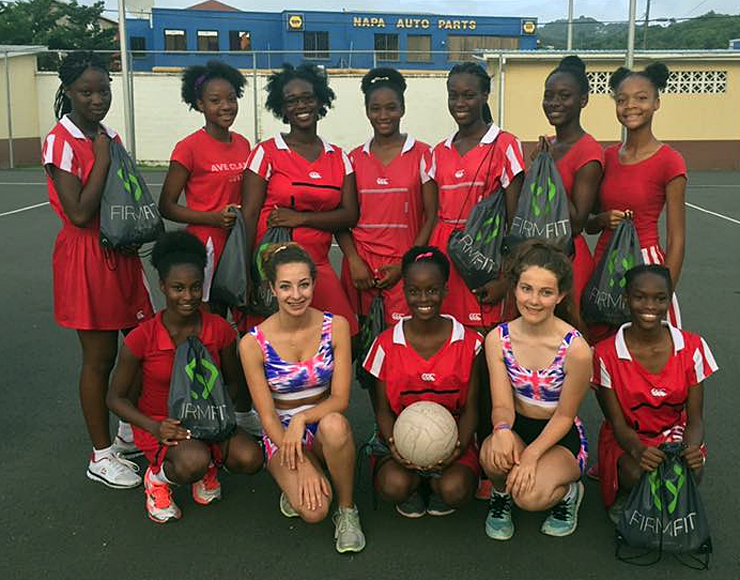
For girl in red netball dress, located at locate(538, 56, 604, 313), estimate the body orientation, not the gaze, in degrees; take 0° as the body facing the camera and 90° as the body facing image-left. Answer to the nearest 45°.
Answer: approximately 45°

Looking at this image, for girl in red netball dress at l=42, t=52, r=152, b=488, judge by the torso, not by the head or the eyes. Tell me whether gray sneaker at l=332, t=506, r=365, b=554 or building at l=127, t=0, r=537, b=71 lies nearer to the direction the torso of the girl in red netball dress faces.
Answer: the gray sneaker

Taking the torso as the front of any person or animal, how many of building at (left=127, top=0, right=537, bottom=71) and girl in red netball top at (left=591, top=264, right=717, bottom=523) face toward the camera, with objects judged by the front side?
2

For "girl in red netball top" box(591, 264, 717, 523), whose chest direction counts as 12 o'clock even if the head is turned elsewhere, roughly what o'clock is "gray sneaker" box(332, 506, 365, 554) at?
The gray sneaker is roughly at 2 o'clock from the girl in red netball top.

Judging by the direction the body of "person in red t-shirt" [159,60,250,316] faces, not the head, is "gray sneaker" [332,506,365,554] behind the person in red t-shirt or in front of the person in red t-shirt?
in front

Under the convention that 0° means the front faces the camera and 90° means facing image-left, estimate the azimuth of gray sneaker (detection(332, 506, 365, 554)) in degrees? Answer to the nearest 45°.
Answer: approximately 0°

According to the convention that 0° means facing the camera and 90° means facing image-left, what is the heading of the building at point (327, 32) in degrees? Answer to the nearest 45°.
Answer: approximately 0°

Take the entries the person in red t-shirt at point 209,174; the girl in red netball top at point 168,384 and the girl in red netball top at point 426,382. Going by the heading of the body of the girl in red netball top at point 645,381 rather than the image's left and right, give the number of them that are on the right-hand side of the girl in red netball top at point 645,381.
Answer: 3

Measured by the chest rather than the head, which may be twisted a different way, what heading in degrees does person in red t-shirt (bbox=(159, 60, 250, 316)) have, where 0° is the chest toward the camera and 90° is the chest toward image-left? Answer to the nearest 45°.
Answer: approximately 315°

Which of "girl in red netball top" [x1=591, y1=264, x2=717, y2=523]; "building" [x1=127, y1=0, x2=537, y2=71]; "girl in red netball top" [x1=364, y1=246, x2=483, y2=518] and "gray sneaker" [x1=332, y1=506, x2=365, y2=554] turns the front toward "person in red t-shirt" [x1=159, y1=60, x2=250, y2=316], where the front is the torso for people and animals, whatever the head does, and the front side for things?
the building
